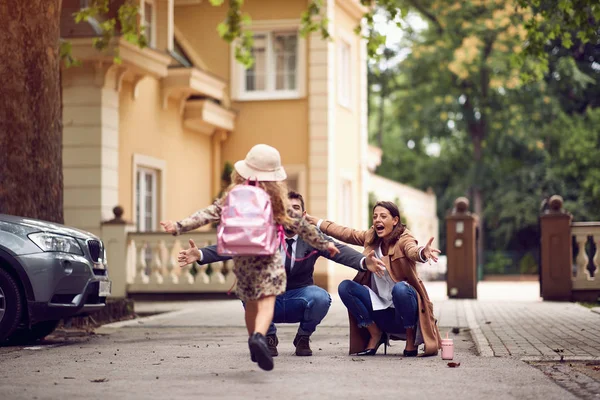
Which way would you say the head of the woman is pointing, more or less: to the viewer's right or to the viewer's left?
to the viewer's left

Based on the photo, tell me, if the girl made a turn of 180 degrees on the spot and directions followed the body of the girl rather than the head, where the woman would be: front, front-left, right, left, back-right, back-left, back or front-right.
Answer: back-left

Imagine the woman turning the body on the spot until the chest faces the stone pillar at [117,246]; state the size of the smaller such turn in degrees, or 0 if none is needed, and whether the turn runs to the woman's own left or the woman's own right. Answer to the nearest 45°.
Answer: approximately 90° to the woman's own right

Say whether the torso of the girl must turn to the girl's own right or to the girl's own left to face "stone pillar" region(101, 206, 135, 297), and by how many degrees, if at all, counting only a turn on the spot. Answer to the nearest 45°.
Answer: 0° — they already face it

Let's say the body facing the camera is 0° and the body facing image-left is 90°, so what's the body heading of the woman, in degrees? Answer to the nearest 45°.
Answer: approximately 45°

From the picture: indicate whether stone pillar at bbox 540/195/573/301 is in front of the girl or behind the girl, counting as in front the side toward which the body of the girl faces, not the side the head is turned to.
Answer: in front

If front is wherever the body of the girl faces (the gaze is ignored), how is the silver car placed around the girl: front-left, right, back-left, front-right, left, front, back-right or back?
front-left

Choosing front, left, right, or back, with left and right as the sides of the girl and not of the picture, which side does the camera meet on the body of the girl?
back

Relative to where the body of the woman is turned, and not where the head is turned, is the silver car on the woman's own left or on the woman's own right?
on the woman's own right

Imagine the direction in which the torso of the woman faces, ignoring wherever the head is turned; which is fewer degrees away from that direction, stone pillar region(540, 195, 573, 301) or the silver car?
the silver car
